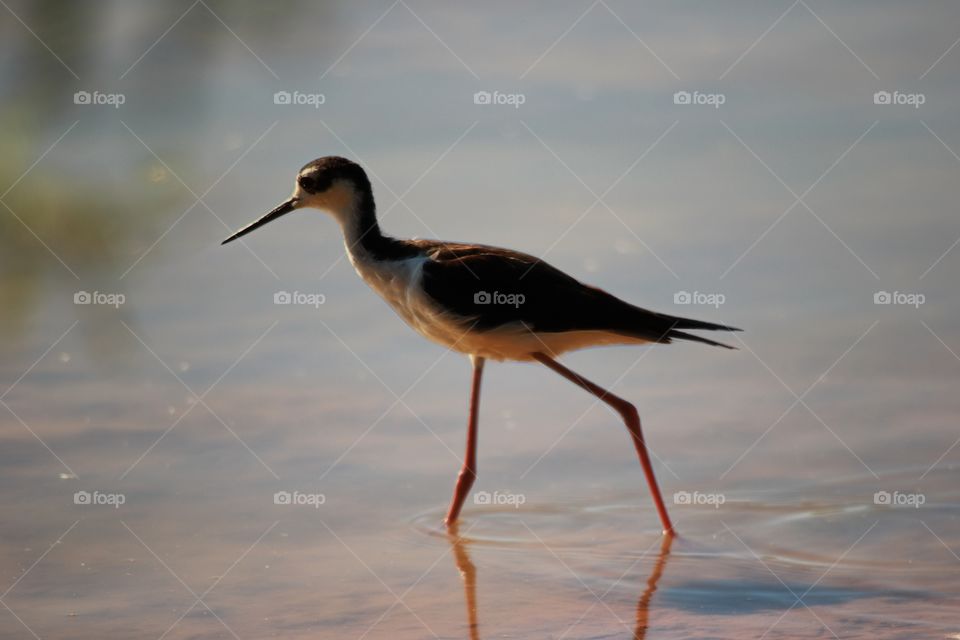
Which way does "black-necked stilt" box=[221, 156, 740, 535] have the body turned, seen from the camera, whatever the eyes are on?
to the viewer's left
